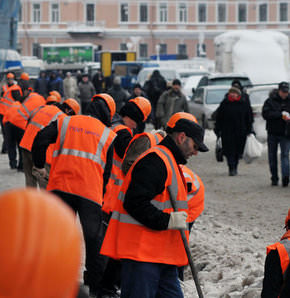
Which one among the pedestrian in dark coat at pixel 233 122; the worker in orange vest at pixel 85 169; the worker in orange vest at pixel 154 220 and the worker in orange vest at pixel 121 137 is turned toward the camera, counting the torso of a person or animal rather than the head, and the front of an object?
the pedestrian in dark coat

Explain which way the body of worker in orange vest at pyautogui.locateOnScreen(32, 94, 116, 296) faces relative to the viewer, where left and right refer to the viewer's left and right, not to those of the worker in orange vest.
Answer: facing away from the viewer and to the right of the viewer

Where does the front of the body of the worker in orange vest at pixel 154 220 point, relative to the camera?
to the viewer's right

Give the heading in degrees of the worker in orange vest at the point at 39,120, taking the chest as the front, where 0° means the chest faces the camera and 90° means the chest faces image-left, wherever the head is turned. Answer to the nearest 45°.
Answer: approximately 270°

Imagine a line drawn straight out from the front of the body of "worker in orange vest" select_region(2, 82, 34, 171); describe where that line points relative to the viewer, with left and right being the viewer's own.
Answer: facing to the right of the viewer

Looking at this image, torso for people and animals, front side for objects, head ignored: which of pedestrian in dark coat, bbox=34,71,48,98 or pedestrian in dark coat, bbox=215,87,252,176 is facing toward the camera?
pedestrian in dark coat, bbox=215,87,252,176

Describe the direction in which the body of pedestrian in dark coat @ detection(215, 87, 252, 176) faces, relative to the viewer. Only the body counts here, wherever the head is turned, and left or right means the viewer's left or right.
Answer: facing the viewer
